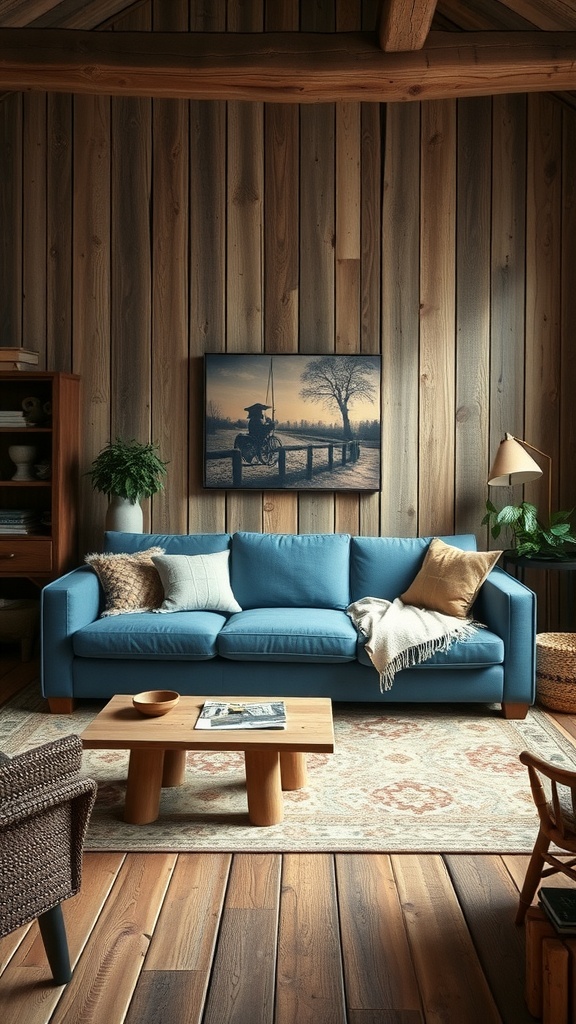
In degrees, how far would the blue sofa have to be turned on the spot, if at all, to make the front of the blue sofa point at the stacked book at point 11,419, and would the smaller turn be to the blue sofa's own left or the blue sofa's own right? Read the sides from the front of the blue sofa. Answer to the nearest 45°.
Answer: approximately 135° to the blue sofa's own right

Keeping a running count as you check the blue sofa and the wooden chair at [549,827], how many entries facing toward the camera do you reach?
1

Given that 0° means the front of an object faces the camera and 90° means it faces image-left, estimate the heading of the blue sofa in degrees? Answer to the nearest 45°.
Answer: approximately 0°

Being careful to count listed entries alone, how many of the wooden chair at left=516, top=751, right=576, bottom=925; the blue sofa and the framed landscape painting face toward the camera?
2

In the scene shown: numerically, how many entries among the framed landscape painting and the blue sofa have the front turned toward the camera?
2

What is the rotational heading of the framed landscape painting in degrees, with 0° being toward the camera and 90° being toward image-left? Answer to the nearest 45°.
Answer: approximately 0°

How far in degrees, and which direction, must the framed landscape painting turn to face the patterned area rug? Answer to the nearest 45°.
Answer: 0° — it already faces it
